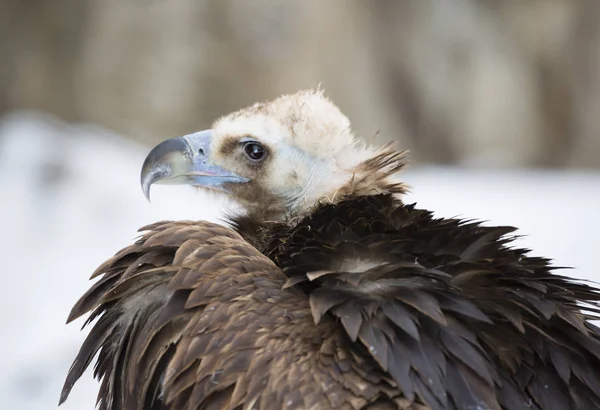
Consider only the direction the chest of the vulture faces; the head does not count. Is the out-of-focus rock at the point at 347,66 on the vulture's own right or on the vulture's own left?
on the vulture's own right
